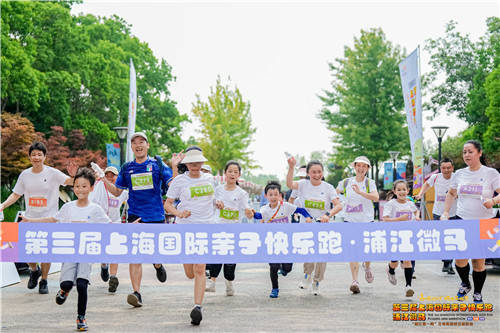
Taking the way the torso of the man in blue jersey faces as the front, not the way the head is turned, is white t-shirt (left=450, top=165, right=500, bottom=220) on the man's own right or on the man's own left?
on the man's own left

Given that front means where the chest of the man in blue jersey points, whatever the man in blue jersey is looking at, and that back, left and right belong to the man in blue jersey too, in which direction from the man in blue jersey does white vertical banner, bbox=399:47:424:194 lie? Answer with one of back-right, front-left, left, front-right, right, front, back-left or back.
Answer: back-left

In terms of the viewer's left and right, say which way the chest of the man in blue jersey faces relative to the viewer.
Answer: facing the viewer

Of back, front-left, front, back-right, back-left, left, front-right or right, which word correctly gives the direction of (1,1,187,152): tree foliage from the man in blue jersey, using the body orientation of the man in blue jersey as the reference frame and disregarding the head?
back

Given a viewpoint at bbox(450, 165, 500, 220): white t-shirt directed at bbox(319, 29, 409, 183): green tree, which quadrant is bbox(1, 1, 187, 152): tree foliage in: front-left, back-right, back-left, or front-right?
front-left

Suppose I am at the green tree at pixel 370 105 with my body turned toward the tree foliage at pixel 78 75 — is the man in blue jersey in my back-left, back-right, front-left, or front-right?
front-left

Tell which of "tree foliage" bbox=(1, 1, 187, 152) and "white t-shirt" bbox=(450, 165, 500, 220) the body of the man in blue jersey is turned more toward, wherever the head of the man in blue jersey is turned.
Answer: the white t-shirt

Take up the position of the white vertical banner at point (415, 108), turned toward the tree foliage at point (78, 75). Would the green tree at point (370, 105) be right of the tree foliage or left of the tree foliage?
right

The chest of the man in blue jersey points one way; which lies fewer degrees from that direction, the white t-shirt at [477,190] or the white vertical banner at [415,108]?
the white t-shirt

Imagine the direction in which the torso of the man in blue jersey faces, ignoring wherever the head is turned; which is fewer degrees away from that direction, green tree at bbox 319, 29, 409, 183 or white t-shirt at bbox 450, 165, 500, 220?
the white t-shirt

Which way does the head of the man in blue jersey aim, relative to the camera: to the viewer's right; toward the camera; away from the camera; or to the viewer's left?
toward the camera

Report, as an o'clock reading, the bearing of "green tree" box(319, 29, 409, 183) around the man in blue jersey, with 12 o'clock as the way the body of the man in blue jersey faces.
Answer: The green tree is roughly at 7 o'clock from the man in blue jersey.
